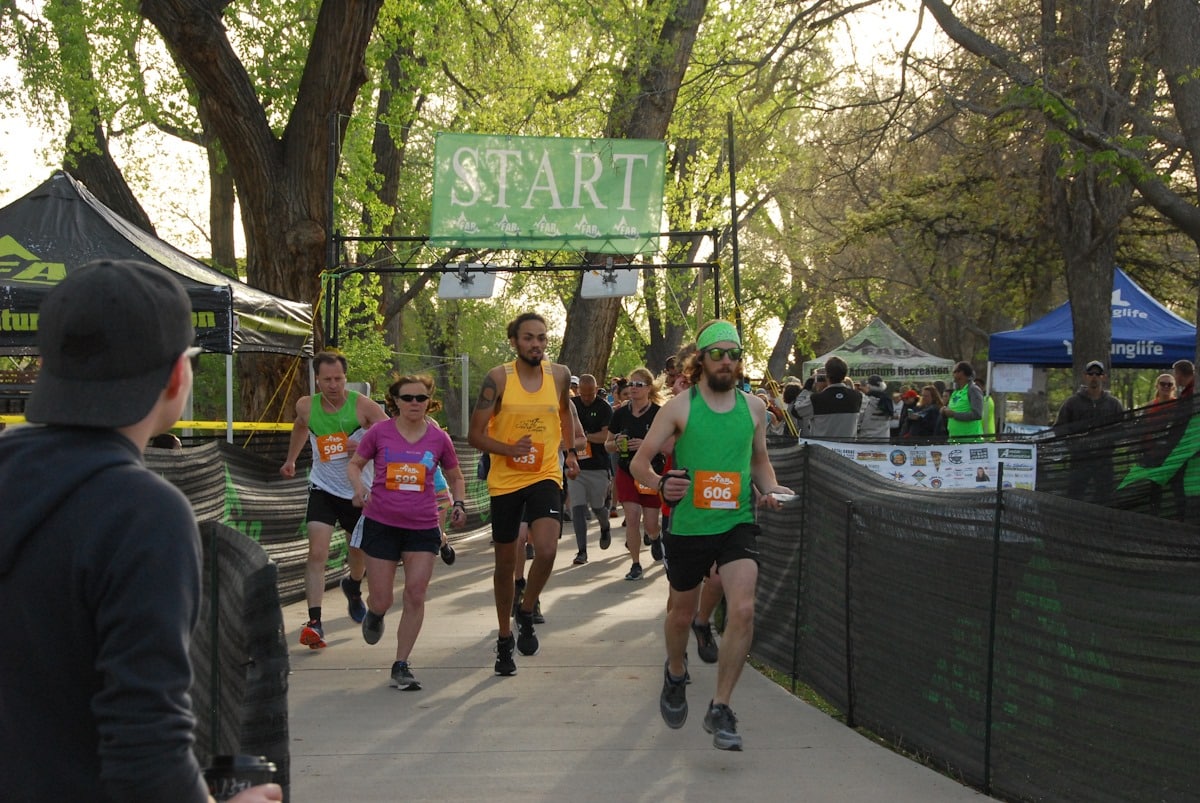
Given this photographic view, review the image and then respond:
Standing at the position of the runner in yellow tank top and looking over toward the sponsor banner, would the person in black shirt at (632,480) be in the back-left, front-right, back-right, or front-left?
front-left

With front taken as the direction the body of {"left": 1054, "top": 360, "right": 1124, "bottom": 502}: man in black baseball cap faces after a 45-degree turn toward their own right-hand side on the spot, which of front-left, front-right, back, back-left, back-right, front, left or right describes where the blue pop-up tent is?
back-right

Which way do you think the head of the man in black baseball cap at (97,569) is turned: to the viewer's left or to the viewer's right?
to the viewer's right

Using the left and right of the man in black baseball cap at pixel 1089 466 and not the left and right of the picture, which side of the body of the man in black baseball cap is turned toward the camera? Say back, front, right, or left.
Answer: front

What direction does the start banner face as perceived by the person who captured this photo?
facing the viewer

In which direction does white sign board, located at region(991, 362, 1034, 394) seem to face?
toward the camera

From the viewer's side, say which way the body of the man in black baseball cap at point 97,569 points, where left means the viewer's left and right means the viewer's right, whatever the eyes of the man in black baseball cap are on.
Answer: facing away from the viewer and to the right of the viewer

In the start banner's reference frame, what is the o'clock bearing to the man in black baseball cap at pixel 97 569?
The man in black baseball cap is roughly at 12 o'clock from the start banner.

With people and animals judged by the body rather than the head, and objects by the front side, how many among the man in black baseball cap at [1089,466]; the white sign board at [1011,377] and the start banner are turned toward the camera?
3

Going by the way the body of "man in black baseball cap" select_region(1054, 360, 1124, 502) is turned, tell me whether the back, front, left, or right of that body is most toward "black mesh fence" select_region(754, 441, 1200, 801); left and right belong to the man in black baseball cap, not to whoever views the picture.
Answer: front

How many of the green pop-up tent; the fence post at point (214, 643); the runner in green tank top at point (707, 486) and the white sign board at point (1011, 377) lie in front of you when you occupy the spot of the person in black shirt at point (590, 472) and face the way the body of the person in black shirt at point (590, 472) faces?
2

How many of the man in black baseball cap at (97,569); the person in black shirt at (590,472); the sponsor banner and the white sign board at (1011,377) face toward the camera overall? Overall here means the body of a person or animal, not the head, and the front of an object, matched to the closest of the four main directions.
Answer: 3

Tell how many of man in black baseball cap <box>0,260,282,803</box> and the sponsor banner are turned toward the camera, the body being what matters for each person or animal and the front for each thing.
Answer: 1
